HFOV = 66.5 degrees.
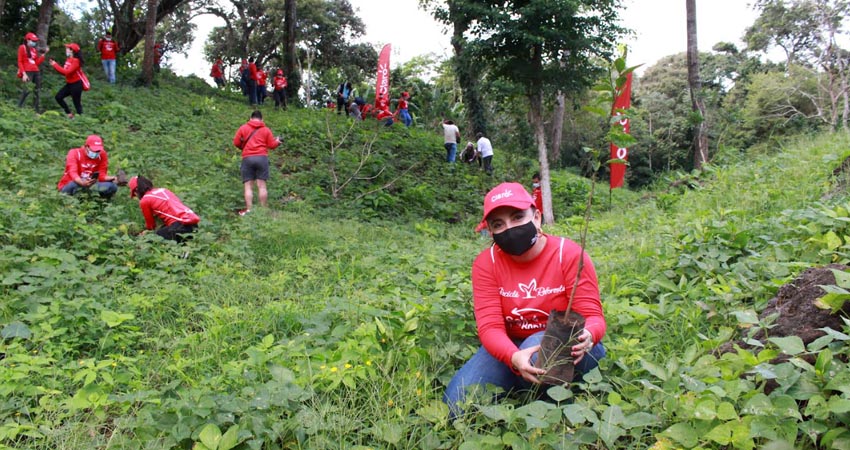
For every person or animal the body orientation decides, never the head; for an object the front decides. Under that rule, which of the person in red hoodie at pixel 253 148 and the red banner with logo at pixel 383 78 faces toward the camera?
the red banner with logo

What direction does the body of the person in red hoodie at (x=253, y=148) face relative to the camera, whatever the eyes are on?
away from the camera

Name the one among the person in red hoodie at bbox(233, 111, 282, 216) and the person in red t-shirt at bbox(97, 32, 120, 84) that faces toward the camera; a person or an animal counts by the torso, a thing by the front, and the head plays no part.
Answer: the person in red t-shirt at bbox(97, 32, 120, 84)

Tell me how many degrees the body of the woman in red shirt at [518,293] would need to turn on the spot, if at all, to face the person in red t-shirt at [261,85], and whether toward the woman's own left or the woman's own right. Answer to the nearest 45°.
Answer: approximately 135° to the woman's own right

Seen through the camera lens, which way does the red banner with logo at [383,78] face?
facing the viewer

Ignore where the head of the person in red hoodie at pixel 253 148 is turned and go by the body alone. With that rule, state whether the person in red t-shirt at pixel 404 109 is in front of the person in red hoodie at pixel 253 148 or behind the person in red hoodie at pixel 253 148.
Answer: in front

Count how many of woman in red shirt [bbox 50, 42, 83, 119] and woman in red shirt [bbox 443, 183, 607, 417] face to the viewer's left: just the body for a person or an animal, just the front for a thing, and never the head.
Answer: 1

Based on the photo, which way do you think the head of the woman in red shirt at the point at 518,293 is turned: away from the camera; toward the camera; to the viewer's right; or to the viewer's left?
toward the camera

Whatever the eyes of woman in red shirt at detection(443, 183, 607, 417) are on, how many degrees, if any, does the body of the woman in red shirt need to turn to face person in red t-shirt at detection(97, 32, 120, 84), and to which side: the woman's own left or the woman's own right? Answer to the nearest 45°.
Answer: approximately 135° to the woman's own right

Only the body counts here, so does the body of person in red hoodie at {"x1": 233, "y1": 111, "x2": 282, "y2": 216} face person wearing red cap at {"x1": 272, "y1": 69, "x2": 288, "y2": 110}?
yes

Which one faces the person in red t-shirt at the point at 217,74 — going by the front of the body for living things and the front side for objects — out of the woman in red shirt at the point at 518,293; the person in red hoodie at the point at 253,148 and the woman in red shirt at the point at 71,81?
the person in red hoodie at the point at 253,148

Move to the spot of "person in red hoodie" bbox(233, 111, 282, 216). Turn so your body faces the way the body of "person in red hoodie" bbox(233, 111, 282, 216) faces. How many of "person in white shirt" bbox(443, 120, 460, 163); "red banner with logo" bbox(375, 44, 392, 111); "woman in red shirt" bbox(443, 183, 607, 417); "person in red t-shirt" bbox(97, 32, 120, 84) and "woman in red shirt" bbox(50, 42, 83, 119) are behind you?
1

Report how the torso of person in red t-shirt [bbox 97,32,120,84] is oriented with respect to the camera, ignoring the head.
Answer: toward the camera

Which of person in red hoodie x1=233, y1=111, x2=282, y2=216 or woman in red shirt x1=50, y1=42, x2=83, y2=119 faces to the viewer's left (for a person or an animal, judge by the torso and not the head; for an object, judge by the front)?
the woman in red shirt

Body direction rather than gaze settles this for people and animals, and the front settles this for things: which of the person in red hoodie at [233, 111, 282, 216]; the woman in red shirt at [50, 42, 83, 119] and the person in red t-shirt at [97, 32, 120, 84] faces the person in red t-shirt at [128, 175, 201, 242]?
the person in red t-shirt at [97, 32, 120, 84]

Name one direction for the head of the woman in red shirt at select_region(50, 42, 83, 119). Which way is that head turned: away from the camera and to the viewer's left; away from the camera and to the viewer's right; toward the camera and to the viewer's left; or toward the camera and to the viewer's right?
toward the camera and to the viewer's left

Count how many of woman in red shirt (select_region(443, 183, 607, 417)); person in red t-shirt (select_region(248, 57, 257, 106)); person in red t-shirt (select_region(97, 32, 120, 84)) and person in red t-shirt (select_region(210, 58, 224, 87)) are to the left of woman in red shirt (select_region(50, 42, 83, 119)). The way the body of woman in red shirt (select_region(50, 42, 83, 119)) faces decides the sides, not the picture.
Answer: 1

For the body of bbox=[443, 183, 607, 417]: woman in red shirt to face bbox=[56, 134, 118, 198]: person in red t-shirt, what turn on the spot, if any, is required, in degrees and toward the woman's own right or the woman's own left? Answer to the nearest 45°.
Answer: approximately 135° to the woman's own right
